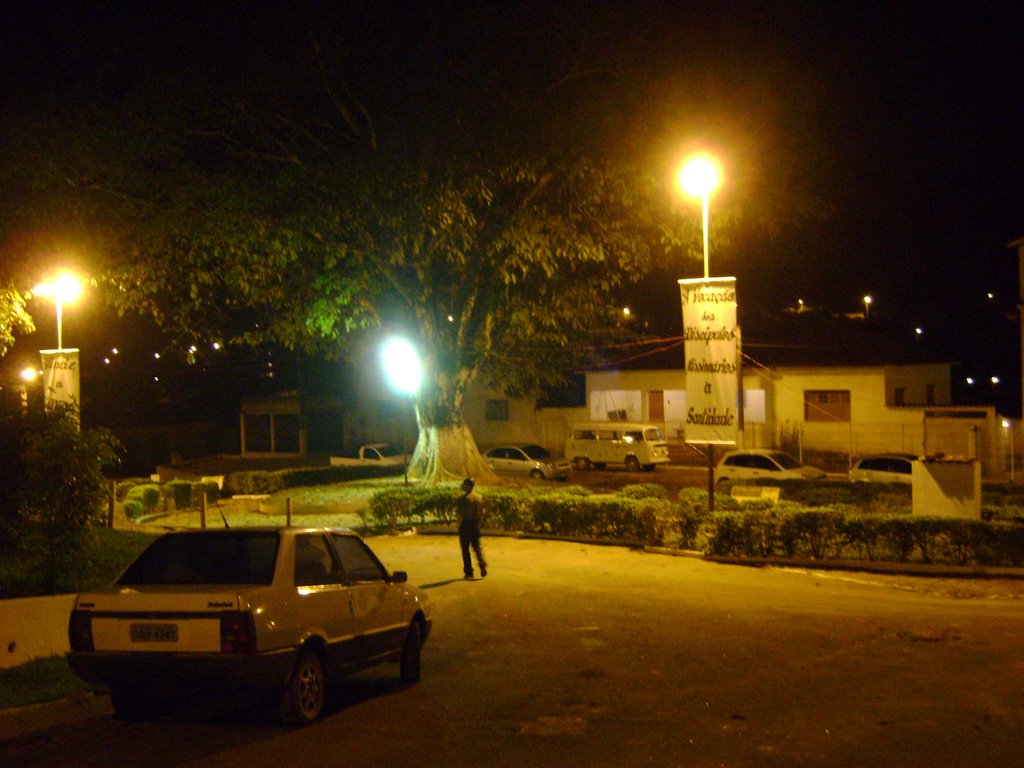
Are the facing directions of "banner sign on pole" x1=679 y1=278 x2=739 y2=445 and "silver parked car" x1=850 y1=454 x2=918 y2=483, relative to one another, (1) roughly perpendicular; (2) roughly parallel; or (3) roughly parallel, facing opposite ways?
roughly perpendicular

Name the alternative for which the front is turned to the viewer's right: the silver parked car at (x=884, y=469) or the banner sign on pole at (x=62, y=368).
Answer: the silver parked car

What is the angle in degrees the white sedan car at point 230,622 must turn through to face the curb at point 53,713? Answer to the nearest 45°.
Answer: approximately 90° to its left

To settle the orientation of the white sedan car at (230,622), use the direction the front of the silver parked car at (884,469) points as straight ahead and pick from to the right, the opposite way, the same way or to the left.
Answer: to the left

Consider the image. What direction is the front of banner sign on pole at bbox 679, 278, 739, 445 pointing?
toward the camera

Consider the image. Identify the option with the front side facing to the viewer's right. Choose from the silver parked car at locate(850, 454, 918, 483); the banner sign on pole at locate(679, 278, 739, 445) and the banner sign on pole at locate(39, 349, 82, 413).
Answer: the silver parked car

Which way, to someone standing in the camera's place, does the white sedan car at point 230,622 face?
facing away from the viewer and to the right of the viewer

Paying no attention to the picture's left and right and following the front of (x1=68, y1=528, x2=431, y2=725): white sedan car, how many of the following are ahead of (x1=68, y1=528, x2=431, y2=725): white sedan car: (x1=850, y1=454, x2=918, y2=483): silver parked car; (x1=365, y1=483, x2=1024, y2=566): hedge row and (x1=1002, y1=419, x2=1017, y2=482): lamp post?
3

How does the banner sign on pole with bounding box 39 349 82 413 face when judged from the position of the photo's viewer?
facing the viewer

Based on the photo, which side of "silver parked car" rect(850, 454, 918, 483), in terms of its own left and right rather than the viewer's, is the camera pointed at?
right

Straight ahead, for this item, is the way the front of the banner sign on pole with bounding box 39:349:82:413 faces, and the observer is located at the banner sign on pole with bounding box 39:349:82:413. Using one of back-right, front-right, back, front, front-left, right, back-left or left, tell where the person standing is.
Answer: front-left

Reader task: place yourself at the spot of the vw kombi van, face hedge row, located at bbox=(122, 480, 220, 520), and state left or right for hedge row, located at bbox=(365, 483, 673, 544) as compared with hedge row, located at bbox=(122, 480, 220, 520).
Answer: left

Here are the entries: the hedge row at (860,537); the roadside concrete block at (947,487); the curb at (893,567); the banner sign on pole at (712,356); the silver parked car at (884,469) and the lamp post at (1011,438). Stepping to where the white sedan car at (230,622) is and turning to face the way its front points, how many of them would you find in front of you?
6

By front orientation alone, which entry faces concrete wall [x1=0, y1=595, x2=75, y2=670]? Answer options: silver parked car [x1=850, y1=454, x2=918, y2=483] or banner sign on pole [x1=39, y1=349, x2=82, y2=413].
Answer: the banner sign on pole

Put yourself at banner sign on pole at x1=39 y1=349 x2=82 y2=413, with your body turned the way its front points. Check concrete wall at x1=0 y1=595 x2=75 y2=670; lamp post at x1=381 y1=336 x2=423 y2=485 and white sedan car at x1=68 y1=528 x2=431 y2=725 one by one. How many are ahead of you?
2
